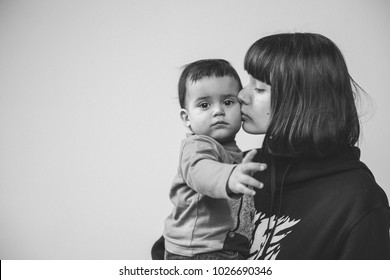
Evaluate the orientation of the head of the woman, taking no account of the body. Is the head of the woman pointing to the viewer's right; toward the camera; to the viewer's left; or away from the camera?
to the viewer's left

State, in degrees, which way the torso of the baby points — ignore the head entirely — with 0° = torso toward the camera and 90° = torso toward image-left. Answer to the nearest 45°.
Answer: approximately 315°
